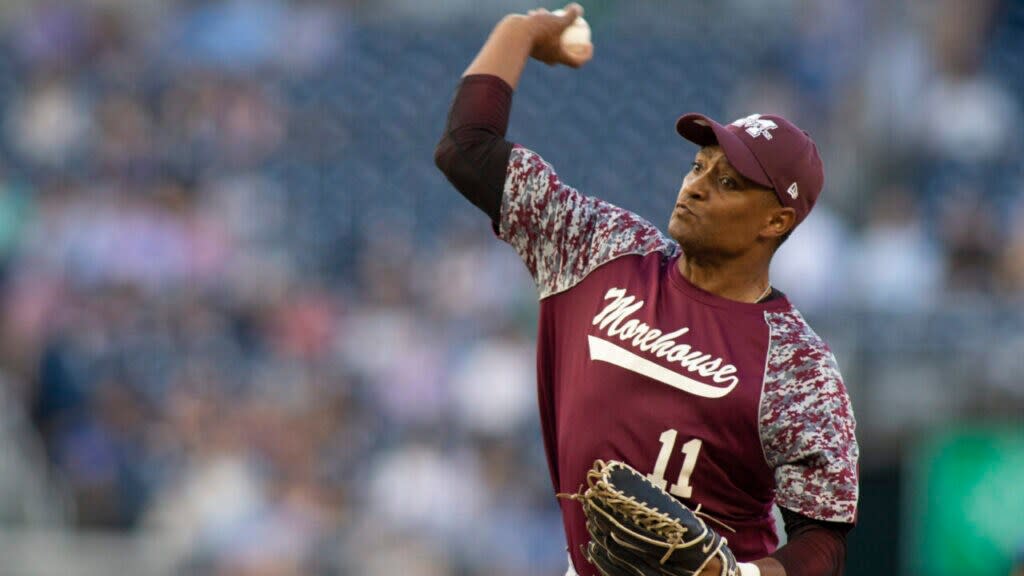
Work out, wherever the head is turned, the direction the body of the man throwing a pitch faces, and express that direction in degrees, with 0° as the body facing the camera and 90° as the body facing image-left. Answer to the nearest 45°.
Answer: approximately 45°
